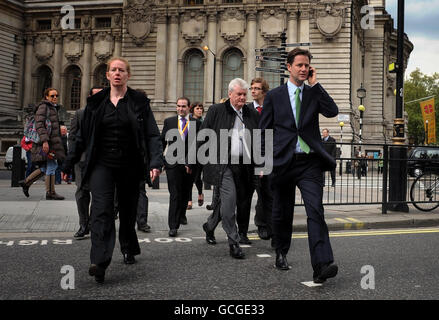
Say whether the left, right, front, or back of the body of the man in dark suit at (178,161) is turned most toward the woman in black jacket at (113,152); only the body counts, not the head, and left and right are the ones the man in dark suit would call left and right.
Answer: front

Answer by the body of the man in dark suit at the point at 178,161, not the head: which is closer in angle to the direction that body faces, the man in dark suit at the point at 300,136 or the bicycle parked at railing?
the man in dark suit

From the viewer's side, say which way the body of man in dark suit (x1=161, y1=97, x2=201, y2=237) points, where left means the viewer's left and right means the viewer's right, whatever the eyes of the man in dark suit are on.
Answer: facing the viewer

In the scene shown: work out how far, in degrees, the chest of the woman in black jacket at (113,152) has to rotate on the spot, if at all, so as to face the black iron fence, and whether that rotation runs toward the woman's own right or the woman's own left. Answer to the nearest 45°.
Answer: approximately 135° to the woman's own left

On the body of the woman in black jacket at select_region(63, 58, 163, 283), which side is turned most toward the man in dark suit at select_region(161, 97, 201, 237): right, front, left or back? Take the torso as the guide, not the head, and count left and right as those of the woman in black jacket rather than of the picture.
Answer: back

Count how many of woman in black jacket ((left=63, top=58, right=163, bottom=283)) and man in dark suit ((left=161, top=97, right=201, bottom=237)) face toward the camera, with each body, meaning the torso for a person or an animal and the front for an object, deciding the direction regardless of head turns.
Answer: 2

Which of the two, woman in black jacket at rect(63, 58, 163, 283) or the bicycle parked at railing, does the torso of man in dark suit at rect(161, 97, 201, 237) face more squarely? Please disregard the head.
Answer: the woman in black jacket

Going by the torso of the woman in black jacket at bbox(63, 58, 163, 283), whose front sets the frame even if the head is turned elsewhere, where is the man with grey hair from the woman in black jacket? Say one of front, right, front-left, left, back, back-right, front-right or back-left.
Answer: back-left

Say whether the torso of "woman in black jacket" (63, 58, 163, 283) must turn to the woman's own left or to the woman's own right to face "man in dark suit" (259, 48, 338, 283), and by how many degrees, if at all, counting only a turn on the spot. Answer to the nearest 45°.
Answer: approximately 90° to the woman's own left
